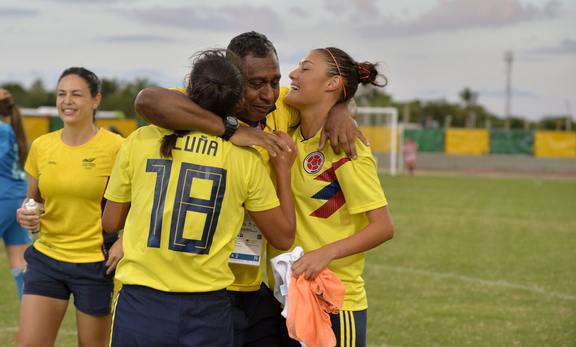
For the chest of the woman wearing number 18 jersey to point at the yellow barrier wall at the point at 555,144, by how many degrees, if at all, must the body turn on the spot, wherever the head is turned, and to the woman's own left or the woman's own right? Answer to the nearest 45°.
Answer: approximately 45° to the woman's own right

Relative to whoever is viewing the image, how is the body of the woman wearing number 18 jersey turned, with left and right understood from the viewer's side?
facing away from the viewer

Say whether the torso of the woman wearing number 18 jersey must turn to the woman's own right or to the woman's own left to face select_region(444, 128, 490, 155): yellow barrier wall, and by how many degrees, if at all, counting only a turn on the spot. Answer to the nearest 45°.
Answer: approximately 45° to the woman's own right

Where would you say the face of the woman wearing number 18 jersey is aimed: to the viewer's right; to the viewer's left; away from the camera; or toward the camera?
away from the camera

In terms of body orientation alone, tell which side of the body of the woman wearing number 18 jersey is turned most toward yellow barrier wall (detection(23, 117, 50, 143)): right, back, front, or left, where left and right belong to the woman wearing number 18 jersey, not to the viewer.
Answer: front

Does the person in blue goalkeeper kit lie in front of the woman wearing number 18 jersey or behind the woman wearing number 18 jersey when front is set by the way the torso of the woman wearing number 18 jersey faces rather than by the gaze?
in front
